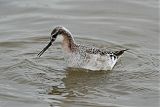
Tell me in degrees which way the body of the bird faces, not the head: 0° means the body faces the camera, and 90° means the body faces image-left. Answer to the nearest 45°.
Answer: approximately 90°
